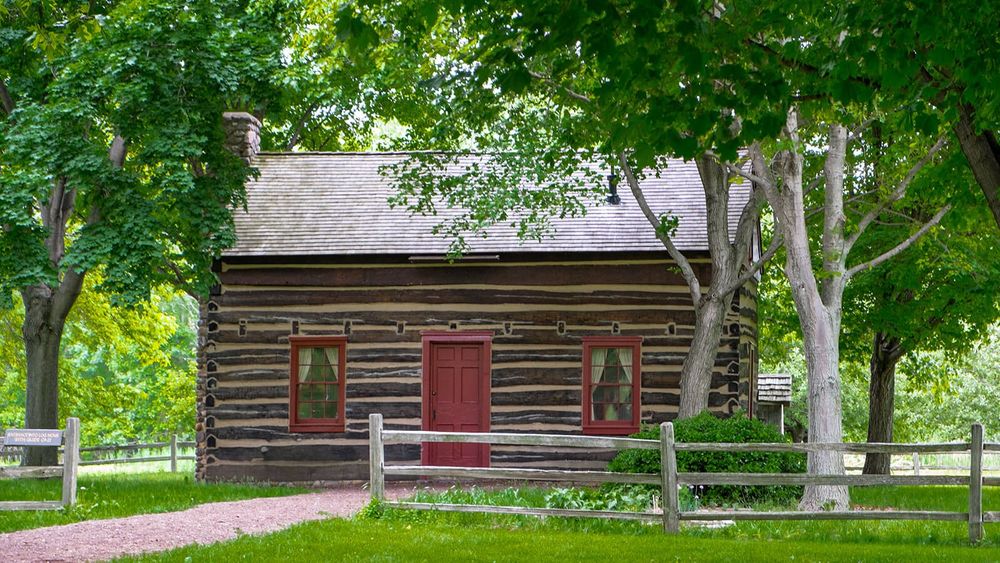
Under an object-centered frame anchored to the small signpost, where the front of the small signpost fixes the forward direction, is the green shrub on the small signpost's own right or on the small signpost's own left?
on the small signpost's own left

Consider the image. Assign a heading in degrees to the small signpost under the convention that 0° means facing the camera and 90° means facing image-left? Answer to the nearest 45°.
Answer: approximately 0°

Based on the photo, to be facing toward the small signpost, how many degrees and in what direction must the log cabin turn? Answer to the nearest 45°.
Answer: approximately 45° to its right

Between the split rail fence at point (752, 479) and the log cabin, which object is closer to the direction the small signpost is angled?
the split rail fence

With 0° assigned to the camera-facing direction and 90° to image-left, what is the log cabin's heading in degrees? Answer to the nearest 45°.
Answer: approximately 0°

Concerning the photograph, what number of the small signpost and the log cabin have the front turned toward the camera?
2

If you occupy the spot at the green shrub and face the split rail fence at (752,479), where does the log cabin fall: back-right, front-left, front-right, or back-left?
back-right
